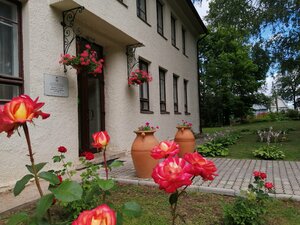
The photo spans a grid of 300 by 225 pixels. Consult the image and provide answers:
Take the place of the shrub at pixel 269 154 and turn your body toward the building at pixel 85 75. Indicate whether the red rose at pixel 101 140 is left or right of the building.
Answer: left

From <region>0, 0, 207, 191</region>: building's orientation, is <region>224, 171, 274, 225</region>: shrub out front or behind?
out front

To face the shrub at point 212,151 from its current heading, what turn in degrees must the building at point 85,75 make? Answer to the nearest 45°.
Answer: approximately 45° to its left

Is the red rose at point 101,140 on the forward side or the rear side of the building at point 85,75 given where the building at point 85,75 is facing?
on the forward side

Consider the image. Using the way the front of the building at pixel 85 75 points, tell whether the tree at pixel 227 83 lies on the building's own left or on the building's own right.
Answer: on the building's own left

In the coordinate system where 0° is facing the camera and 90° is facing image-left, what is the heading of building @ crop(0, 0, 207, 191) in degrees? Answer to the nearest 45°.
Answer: approximately 315°
